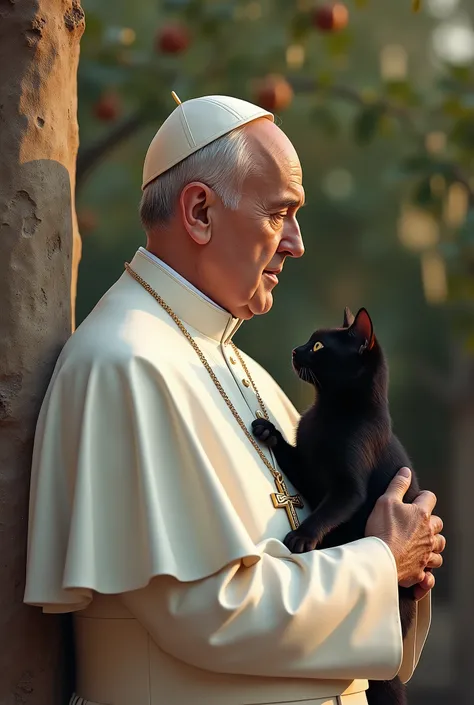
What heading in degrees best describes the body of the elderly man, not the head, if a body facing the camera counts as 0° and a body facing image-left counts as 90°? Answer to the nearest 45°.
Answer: approximately 270°

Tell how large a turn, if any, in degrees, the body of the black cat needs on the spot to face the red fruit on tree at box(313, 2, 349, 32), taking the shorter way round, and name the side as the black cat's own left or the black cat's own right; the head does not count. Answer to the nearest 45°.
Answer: approximately 90° to the black cat's own right

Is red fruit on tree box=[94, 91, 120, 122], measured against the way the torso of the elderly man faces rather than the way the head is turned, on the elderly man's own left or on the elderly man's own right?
on the elderly man's own left

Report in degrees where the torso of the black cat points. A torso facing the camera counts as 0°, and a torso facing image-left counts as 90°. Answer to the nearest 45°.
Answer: approximately 90°

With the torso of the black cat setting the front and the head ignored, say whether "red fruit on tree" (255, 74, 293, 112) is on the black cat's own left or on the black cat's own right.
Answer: on the black cat's own right

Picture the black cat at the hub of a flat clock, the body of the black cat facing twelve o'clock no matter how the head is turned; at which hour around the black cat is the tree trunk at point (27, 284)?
The tree trunk is roughly at 11 o'clock from the black cat.

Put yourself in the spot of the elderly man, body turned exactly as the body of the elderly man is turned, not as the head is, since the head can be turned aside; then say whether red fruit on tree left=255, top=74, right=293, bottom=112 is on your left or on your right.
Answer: on your left

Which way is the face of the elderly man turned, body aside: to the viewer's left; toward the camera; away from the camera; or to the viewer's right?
to the viewer's right
